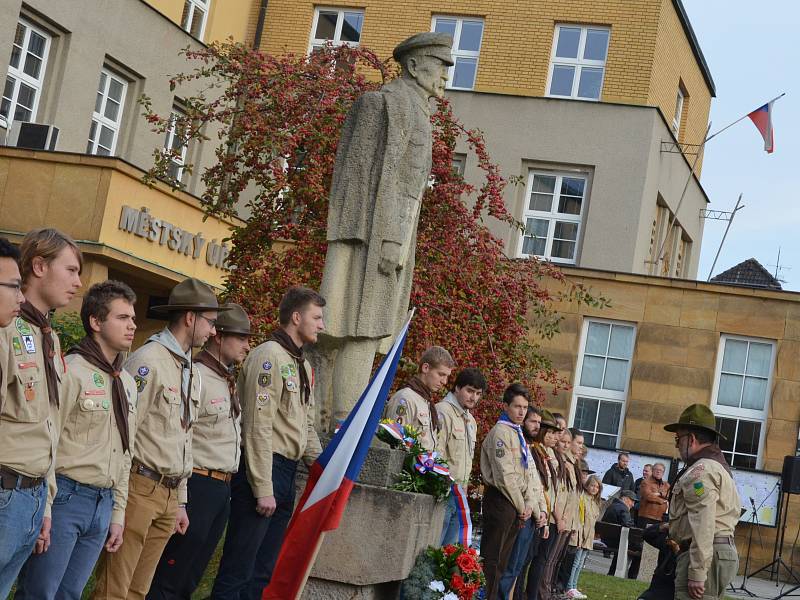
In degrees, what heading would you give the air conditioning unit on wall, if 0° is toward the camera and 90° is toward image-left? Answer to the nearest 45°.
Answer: approximately 315°

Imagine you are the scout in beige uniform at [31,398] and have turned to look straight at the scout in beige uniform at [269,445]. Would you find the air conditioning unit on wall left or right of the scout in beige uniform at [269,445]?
left

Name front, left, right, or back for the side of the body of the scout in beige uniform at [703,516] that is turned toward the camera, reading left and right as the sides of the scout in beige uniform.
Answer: left

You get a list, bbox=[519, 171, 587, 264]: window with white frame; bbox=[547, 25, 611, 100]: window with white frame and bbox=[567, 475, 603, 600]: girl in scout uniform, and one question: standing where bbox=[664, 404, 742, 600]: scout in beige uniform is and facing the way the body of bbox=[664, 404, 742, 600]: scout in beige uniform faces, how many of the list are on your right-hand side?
3

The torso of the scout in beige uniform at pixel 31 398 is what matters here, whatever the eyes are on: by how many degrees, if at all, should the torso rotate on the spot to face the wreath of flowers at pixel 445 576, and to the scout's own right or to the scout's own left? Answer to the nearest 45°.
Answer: approximately 90° to the scout's own left

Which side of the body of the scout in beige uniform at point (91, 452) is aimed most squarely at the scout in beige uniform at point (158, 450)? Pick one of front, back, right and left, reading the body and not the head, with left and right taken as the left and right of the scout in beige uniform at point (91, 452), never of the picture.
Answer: left

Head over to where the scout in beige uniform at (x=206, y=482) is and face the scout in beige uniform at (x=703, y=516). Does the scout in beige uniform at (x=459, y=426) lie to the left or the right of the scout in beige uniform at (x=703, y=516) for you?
left

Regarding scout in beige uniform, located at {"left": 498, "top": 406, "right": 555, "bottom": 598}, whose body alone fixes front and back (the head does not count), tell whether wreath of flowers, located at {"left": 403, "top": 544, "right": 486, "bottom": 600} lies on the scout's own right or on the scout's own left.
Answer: on the scout's own right

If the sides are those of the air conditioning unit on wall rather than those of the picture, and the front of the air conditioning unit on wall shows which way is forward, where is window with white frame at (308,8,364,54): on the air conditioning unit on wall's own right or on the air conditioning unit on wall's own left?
on the air conditioning unit on wall's own left

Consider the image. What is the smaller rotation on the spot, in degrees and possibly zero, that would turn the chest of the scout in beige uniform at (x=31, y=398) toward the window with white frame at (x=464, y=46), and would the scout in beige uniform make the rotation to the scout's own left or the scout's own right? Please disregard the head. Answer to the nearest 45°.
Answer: approximately 135° to the scout's own left

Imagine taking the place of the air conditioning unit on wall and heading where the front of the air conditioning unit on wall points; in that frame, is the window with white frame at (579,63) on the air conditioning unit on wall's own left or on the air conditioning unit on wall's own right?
on the air conditioning unit on wall's own left

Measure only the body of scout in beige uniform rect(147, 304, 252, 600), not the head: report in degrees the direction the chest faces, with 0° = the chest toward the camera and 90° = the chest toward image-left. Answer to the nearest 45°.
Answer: approximately 315°

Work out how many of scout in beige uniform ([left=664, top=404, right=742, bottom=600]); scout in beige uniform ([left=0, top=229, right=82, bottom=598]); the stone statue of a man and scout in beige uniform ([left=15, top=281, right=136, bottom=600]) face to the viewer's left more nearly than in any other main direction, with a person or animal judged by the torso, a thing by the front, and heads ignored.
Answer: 1

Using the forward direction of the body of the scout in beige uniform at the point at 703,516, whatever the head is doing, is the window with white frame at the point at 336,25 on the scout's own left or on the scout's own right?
on the scout's own right
